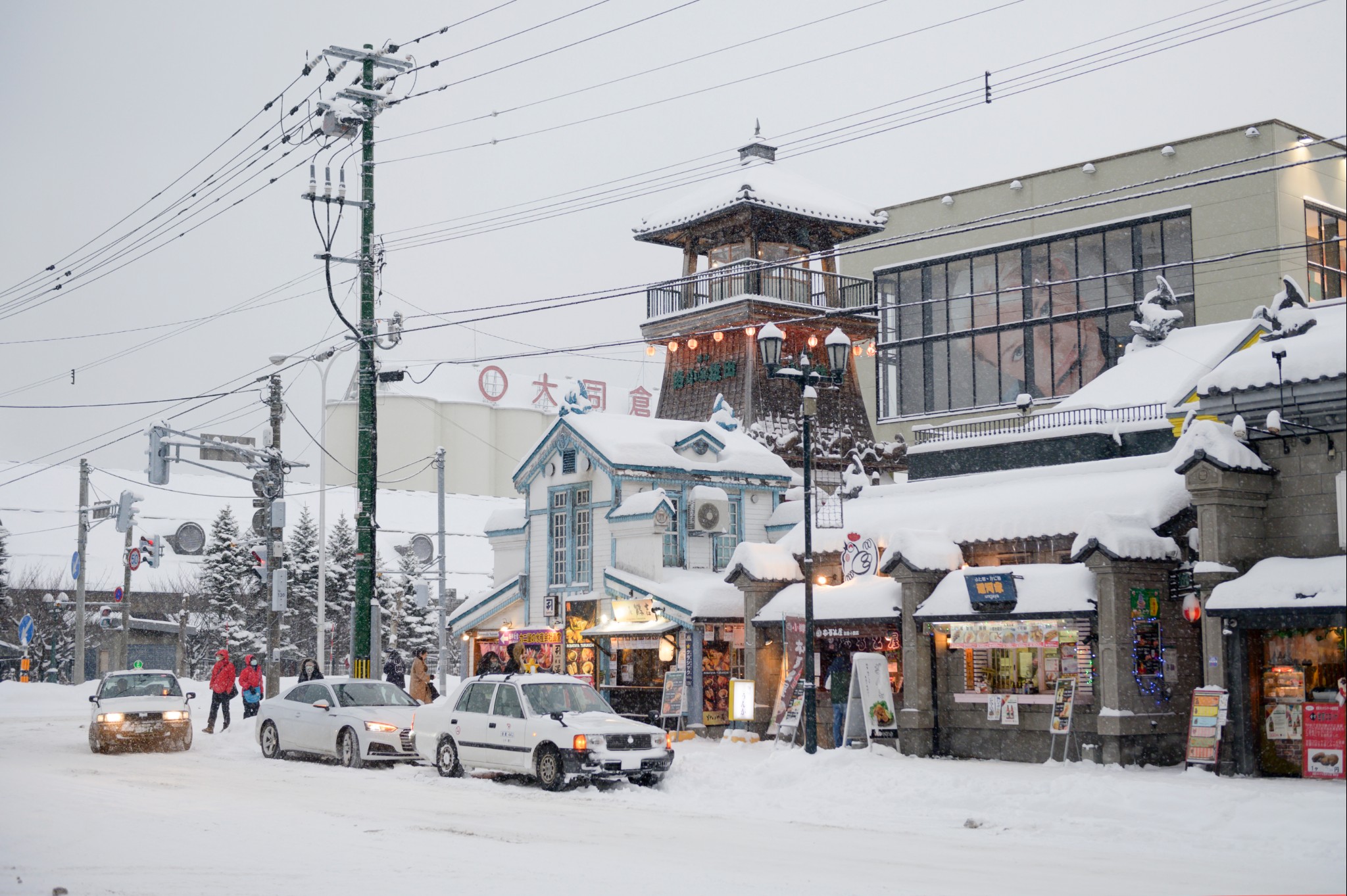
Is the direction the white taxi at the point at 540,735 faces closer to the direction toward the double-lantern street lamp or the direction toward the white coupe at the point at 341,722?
the double-lantern street lamp

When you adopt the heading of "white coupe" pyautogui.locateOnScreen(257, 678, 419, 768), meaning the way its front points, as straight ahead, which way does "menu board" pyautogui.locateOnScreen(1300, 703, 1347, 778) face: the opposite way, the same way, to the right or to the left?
to the right

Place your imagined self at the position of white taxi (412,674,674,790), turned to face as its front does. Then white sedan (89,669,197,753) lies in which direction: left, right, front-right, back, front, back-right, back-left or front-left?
back

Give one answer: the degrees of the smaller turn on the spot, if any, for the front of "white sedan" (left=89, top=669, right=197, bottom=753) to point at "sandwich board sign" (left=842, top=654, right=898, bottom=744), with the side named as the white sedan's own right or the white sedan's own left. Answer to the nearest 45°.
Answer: approximately 45° to the white sedan's own left

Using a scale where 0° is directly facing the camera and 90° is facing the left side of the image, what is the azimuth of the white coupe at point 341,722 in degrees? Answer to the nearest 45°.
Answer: approximately 315°

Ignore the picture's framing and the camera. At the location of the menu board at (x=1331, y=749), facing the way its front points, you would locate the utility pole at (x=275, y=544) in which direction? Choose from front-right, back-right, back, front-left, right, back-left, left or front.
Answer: back-right

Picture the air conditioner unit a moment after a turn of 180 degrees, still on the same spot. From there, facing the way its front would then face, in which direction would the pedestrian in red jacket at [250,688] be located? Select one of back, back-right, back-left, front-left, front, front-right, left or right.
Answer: front-left

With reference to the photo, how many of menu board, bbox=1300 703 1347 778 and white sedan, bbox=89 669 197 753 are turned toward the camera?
2

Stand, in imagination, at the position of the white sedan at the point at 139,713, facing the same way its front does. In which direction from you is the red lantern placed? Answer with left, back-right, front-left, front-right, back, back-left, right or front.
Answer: front-left

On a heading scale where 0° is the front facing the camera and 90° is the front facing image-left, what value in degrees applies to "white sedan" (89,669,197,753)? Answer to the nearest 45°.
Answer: approximately 0°

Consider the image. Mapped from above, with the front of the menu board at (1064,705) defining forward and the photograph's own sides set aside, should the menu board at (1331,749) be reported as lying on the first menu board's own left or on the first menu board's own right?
on the first menu board's own left

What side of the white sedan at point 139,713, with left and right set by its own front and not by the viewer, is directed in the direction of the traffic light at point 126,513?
back

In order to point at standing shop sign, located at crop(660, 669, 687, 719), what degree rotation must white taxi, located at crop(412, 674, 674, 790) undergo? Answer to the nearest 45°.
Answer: approximately 135° to its left
